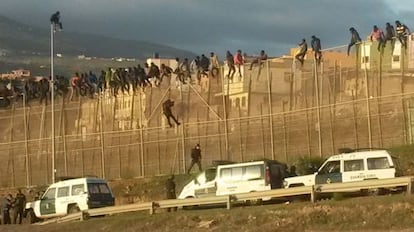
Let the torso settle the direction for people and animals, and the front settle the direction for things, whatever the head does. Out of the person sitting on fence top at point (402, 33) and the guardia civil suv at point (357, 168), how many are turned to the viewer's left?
1

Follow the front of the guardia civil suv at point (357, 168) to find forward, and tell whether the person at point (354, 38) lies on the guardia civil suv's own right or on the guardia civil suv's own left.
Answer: on the guardia civil suv's own right

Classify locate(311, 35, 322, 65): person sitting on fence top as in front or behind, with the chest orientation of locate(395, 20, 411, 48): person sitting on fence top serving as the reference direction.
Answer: in front

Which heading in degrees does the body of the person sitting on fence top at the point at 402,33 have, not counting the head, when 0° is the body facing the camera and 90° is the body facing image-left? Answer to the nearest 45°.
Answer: approximately 315°

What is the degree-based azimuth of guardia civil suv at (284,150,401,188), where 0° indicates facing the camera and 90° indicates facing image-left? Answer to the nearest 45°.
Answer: approximately 90°

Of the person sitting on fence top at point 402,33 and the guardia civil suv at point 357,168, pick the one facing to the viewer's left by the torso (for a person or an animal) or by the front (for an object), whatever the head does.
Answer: the guardia civil suv
